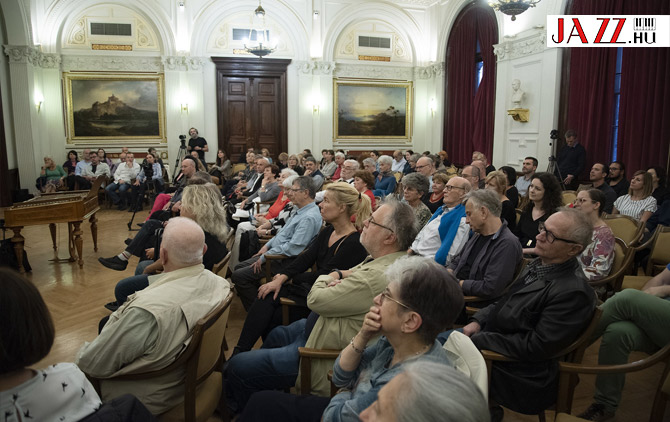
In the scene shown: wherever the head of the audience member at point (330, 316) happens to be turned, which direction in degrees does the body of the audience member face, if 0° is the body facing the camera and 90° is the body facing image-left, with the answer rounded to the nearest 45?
approximately 90°

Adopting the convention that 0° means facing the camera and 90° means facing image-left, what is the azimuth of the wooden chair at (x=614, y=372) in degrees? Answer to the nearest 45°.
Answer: approximately 90°

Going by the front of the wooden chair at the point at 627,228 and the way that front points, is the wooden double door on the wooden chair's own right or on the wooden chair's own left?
on the wooden chair's own right

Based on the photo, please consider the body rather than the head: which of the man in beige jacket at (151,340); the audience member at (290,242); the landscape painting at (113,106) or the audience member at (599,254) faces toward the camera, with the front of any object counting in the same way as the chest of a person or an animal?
the landscape painting

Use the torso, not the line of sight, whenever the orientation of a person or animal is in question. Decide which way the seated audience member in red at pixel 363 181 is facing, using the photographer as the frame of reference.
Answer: facing to the left of the viewer

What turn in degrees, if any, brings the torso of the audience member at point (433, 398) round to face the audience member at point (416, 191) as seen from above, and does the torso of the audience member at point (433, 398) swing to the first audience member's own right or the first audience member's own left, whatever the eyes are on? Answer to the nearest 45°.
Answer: approximately 90° to the first audience member's own right

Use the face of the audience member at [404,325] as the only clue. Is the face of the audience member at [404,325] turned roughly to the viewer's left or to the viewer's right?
to the viewer's left

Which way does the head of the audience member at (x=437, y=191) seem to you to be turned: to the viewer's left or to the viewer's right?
to the viewer's left

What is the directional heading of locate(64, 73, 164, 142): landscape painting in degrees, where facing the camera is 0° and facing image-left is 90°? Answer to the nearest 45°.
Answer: approximately 0°

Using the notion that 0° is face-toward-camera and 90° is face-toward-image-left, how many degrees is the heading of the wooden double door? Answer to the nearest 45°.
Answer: approximately 0°

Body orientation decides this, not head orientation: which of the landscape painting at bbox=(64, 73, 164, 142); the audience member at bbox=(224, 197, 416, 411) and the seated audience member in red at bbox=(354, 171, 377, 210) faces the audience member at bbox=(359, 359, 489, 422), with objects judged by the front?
the landscape painting

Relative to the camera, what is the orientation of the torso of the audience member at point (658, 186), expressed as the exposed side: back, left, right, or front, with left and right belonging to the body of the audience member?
left

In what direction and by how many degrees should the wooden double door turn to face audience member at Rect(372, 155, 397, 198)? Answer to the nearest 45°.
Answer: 0° — it already faces them
